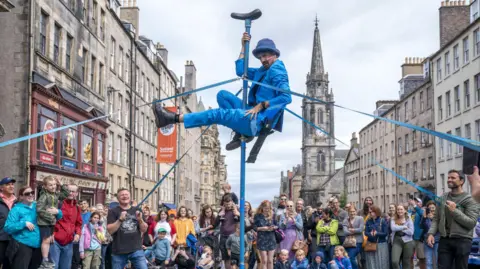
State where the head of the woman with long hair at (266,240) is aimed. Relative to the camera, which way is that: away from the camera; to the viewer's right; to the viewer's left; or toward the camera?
toward the camera

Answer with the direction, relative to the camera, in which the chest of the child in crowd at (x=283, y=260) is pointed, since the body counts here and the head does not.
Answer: toward the camera

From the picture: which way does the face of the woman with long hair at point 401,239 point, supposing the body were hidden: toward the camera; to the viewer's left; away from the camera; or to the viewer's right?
toward the camera

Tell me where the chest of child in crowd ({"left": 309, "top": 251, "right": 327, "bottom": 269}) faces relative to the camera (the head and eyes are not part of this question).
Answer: toward the camera

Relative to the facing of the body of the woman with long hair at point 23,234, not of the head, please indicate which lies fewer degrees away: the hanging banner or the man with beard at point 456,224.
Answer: the man with beard

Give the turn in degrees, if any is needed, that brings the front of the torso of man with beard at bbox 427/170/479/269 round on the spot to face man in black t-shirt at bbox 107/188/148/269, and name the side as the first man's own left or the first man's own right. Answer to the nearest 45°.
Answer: approximately 45° to the first man's own right

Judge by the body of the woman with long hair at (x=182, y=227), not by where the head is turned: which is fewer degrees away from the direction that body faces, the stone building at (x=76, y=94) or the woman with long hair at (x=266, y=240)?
the woman with long hair

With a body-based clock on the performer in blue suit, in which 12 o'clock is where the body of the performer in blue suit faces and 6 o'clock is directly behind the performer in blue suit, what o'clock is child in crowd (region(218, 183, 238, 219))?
The child in crowd is roughly at 3 o'clock from the performer in blue suit.

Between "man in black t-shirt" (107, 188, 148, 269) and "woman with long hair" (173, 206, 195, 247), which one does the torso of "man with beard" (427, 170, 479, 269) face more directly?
the man in black t-shirt

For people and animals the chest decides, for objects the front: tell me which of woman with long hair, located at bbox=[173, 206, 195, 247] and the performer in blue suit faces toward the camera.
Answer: the woman with long hair

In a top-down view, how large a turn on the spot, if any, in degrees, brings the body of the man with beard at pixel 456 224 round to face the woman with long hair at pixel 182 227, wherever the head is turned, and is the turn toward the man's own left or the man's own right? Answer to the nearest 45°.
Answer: approximately 90° to the man's own right

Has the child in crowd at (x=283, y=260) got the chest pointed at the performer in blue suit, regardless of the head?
yes

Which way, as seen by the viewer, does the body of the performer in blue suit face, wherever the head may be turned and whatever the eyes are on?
to the viewer's left

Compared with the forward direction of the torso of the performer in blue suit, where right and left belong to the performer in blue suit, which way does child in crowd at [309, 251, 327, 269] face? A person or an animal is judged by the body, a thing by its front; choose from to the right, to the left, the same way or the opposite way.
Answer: to the left

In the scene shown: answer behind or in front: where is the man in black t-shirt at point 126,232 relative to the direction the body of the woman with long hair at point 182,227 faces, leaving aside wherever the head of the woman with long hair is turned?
in front
